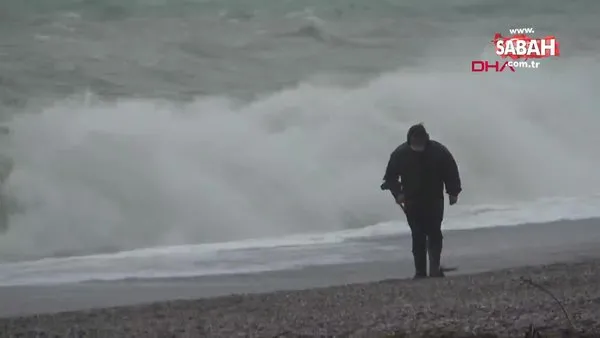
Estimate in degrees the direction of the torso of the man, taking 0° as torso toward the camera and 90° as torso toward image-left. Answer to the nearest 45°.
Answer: approximately 0°
